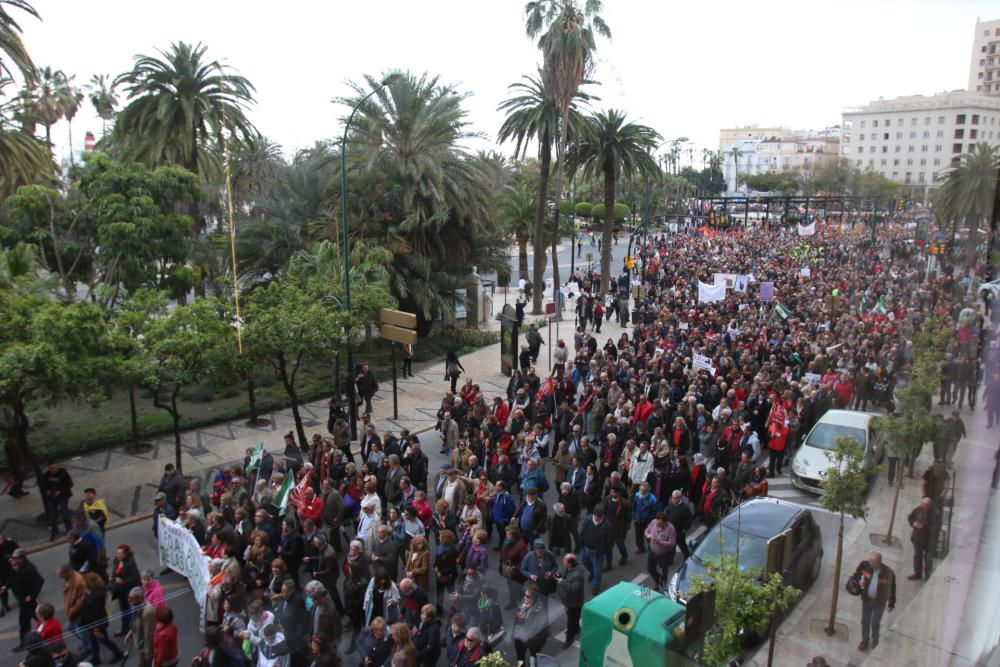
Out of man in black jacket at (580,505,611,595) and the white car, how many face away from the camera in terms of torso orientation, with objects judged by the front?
0

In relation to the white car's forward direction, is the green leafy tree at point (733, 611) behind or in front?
in front

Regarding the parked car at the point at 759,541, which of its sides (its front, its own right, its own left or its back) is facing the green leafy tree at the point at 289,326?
right

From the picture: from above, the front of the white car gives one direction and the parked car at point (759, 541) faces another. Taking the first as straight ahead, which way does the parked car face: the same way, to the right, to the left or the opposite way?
the same way

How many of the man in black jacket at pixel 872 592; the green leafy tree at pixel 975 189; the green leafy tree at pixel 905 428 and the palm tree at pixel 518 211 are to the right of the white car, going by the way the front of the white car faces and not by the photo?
1

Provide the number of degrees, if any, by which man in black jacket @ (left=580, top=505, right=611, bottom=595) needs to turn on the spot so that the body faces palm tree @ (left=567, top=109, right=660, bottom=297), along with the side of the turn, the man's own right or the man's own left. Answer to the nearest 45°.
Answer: approximately 180°

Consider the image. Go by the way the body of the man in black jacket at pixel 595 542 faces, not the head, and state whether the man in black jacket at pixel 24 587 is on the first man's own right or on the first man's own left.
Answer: on the first man's own right

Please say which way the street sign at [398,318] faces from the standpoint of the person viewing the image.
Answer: facing the viewer and to the left of the viewer

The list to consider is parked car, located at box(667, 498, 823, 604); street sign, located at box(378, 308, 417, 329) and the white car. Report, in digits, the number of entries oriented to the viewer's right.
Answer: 0

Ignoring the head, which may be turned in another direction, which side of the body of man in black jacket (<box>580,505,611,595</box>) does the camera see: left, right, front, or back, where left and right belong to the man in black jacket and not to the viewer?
front

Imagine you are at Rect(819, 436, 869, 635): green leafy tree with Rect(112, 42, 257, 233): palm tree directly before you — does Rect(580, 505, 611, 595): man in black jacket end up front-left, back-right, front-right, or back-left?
front-left

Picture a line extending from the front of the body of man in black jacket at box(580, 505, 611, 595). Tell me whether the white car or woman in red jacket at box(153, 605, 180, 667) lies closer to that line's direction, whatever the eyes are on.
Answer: the woman in red jacket

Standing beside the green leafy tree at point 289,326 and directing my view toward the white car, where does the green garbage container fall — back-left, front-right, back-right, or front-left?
front-right

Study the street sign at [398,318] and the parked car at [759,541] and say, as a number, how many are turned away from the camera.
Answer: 0

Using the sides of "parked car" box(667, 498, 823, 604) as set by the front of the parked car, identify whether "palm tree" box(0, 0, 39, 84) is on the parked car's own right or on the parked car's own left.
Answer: on the parked car's own right

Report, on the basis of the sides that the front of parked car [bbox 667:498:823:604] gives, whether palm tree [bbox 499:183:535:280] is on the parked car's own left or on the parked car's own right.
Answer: on the parked car's own right

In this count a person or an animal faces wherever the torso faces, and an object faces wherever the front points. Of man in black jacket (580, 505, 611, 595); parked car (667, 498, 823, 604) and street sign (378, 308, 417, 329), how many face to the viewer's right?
0
